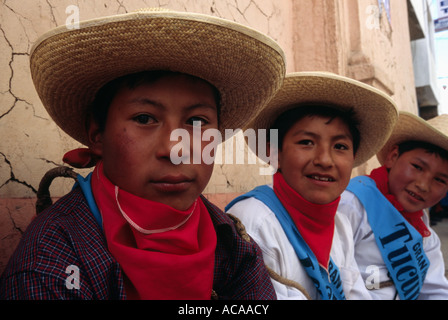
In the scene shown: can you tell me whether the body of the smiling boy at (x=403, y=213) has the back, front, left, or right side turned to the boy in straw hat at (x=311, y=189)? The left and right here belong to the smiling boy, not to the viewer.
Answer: right

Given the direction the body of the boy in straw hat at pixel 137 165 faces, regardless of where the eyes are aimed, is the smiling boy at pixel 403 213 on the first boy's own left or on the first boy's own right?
on the first boy's own left

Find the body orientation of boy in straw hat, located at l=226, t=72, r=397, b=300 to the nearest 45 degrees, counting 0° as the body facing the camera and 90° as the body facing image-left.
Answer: approximately 315°

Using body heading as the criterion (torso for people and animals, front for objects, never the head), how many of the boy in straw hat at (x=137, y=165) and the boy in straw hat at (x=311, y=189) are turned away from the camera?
0

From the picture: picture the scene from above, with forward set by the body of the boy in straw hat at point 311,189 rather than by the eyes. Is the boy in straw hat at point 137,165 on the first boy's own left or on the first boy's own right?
on the first boy's own right

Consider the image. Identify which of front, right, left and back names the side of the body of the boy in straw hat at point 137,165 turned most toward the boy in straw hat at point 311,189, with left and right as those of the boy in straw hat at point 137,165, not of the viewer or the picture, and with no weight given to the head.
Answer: left
